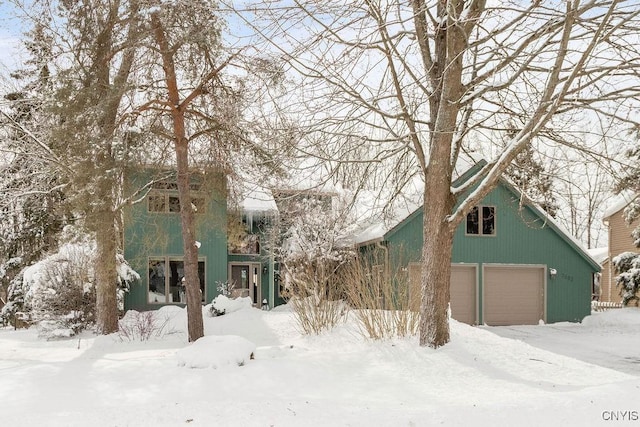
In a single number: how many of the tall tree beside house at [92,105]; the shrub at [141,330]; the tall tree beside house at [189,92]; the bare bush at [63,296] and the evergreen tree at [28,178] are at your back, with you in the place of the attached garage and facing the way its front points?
0

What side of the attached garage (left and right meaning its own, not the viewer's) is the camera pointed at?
front

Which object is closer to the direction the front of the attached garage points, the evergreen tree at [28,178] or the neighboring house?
the evergreen tree

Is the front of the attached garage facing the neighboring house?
no

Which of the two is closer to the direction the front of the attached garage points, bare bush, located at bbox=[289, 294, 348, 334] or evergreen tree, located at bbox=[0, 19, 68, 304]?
the bare bush

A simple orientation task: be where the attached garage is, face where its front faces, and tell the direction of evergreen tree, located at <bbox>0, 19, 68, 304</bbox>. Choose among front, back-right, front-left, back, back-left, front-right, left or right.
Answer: front-right

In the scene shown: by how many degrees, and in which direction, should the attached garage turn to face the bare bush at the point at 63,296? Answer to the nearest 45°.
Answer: approximately 45° to its right

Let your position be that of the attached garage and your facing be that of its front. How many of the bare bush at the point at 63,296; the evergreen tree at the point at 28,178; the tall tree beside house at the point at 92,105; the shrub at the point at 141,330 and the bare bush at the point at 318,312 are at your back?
0

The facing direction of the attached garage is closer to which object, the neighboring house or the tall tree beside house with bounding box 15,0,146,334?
the tall tree beside house
